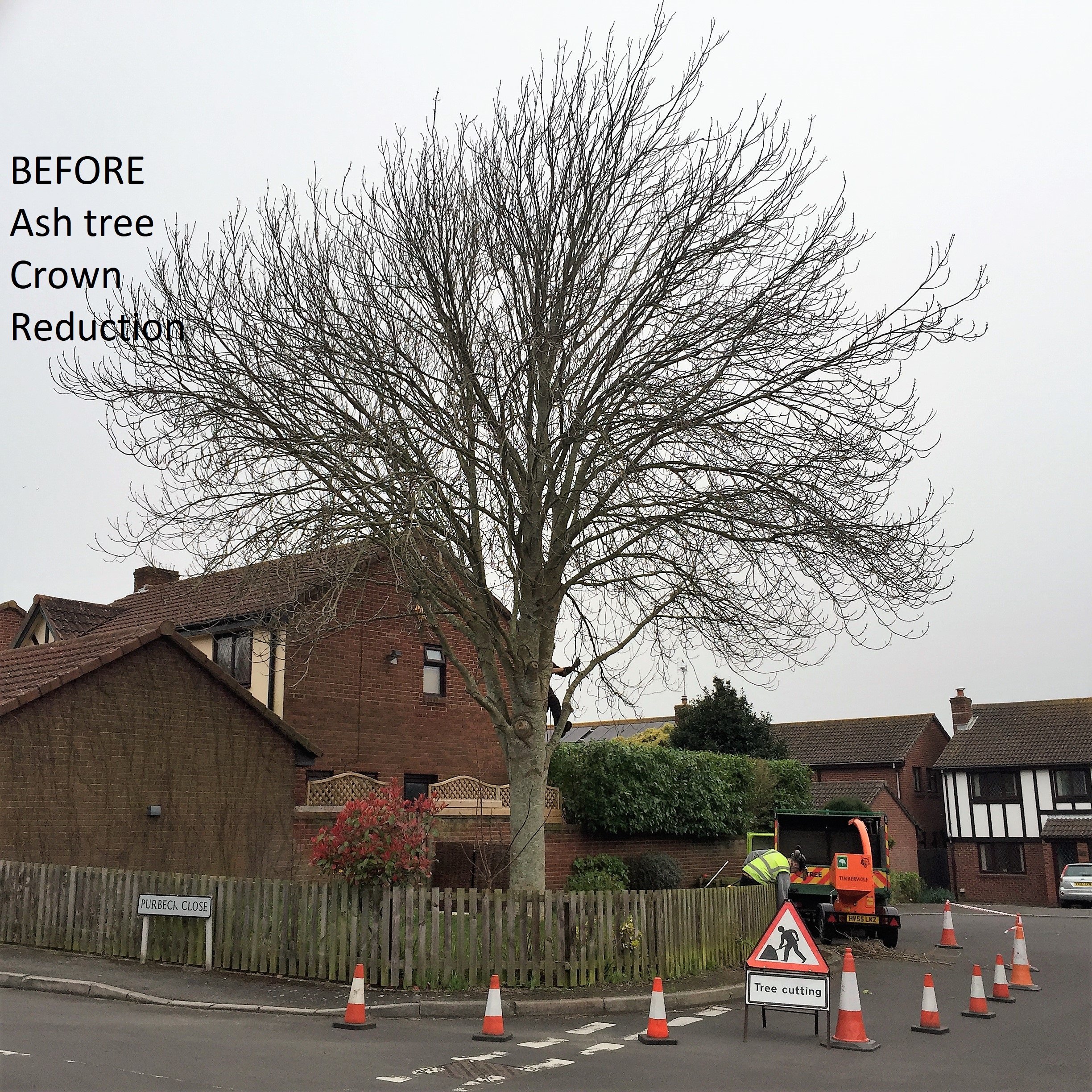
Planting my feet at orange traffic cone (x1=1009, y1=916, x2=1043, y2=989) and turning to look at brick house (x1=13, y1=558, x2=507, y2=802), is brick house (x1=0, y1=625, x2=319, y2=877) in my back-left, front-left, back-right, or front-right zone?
front-left

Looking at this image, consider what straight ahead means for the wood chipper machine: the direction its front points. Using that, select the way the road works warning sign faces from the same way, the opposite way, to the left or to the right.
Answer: the opposite way

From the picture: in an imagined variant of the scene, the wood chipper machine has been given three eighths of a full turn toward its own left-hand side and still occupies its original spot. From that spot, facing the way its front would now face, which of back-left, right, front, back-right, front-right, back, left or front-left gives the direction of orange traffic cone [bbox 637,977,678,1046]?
front-left

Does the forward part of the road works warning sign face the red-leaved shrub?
no

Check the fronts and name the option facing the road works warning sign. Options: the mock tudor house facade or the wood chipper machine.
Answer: the mock tudor house facade

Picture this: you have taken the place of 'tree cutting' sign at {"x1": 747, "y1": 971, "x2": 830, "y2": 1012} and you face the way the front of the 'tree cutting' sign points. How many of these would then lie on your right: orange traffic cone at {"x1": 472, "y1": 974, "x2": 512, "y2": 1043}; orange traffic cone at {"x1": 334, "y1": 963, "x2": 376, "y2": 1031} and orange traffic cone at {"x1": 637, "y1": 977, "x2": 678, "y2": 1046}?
3

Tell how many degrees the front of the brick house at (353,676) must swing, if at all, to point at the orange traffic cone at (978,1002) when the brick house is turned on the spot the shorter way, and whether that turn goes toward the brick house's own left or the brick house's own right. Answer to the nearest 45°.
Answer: approximately 45° to the brick house's own left

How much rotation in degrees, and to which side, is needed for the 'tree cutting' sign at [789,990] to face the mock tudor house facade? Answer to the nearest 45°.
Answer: approximately 180°

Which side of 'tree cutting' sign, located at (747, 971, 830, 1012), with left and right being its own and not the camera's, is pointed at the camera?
front

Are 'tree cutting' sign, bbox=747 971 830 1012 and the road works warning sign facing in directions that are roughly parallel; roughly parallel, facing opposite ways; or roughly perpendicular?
roughly parallel

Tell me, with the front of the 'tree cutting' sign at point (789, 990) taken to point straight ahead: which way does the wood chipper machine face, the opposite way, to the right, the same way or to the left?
the opposite way

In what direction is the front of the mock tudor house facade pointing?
toward the camera

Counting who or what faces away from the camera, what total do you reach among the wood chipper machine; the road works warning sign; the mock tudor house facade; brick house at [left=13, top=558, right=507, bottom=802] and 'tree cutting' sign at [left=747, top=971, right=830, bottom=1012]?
1

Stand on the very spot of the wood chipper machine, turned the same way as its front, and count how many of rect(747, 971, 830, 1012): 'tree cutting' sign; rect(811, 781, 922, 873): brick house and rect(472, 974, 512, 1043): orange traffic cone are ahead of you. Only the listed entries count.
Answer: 1

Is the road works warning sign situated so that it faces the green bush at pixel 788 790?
no

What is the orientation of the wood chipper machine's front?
away from the camera

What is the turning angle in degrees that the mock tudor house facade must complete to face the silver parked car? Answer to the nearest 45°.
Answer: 0° — it already faces it

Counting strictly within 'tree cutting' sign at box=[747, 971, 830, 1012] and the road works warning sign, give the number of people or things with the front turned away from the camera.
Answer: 0
